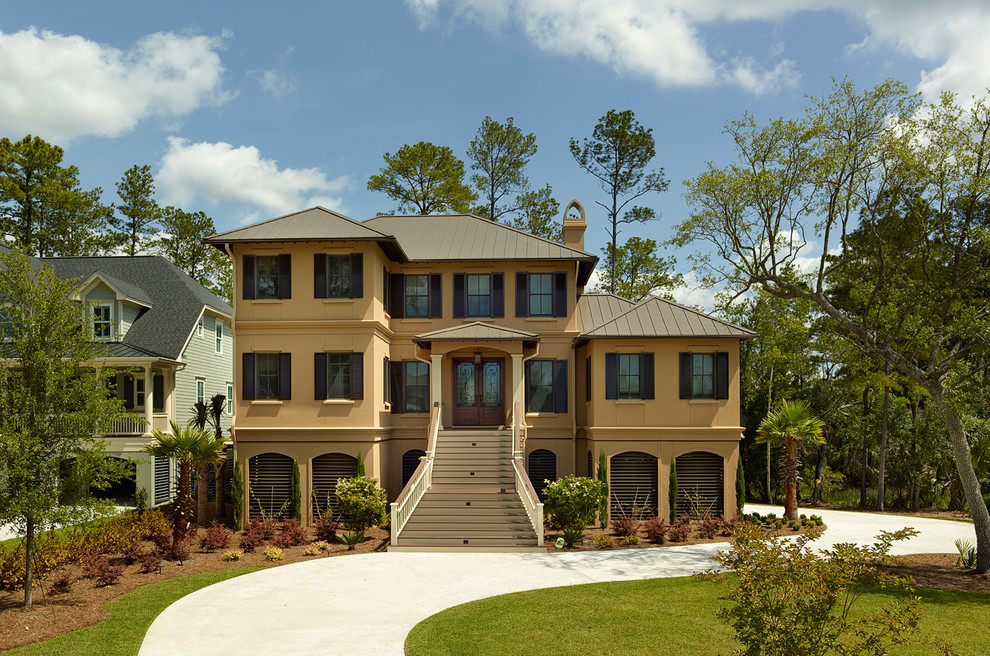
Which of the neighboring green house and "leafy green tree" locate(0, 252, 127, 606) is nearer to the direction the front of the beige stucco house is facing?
the leafy green tree

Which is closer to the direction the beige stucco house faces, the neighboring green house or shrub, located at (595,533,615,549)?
the shrub

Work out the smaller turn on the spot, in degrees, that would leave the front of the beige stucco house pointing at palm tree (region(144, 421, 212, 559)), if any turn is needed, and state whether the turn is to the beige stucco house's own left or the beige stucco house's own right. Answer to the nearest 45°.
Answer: approximately 45° to the beige stucco house's own right

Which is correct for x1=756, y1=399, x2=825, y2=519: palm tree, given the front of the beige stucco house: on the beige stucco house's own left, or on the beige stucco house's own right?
on the beige stucco house's own left

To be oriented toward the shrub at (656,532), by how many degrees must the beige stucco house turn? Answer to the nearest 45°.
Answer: approximately 45° to its left

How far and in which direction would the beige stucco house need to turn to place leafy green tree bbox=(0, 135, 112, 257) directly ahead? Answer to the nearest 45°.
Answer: approximately 135° to its right

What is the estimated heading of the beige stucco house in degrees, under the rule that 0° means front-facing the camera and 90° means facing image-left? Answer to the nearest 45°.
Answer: approximately 0°
